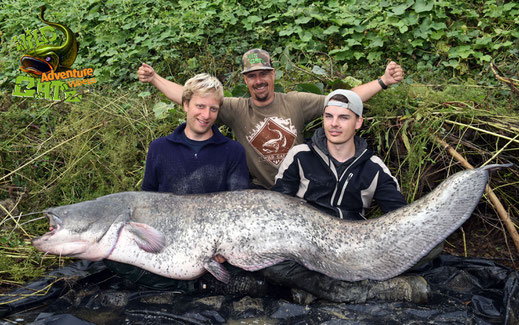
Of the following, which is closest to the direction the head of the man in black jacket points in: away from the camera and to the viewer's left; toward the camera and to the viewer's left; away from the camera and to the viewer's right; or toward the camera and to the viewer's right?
toward the camera and to the viewer's left

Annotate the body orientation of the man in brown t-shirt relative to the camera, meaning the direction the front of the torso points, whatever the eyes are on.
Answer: toward the camera

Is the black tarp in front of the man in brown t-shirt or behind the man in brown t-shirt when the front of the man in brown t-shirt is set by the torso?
in front

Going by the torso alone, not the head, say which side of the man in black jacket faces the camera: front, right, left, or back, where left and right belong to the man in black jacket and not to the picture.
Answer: front

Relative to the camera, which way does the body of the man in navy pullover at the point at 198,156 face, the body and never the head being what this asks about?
toward the camera

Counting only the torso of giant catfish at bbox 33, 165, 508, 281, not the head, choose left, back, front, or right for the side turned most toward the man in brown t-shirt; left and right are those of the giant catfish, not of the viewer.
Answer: right

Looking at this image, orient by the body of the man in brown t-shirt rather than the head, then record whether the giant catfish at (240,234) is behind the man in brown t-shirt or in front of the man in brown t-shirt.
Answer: in front

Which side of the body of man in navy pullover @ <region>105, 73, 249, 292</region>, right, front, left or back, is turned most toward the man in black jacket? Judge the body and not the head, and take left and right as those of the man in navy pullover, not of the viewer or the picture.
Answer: left

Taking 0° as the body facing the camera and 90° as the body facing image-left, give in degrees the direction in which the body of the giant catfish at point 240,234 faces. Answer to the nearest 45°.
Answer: approximately 90°

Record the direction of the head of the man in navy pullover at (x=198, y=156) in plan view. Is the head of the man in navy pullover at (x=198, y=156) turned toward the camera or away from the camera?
toward the camera

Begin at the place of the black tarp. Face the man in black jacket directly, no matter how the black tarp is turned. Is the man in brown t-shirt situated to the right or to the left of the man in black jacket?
left

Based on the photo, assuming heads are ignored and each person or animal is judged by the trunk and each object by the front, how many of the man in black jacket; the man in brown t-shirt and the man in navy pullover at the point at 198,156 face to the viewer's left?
0
